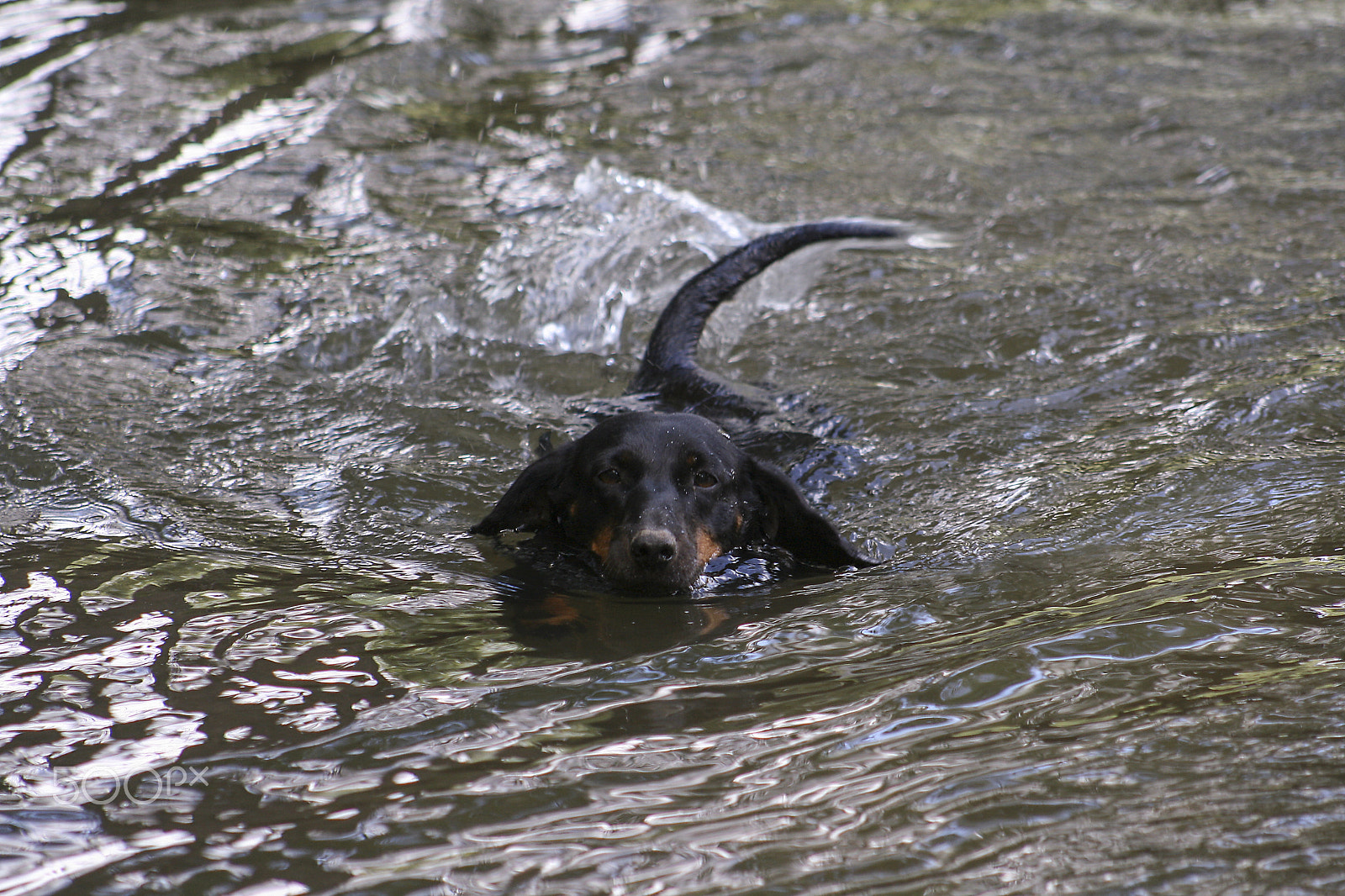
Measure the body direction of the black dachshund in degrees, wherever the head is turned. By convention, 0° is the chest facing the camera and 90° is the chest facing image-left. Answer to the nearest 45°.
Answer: approximately 0°
